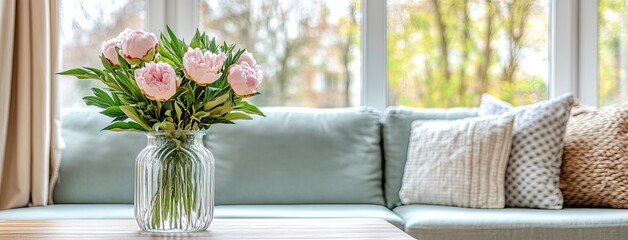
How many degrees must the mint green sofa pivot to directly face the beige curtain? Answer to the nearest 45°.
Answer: approximately 90° to its right

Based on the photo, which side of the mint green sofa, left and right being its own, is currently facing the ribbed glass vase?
front

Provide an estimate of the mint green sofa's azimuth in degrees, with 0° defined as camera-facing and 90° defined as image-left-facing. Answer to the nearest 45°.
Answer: approximately 0°

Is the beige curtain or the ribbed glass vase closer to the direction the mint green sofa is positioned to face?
the ribbed glass vase
